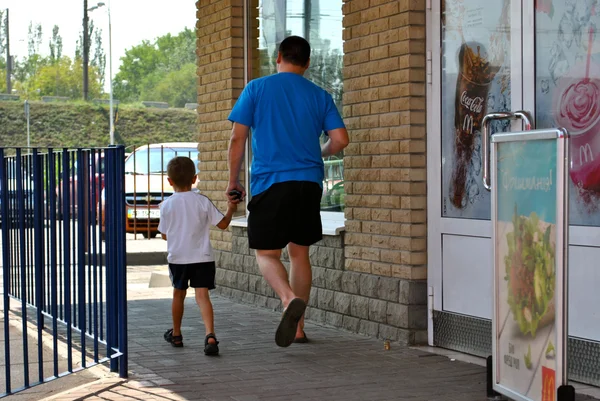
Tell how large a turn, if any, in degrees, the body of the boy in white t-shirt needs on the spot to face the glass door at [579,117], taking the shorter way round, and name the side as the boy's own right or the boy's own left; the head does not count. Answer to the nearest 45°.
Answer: approximately 135° to the boy's own right

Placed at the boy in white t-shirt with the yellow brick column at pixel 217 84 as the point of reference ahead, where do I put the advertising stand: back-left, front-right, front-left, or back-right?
back-right

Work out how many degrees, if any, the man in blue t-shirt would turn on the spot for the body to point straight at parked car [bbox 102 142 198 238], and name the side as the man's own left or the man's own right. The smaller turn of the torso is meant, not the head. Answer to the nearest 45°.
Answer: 0° — they already face it

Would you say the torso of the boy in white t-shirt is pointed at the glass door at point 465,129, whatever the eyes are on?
no

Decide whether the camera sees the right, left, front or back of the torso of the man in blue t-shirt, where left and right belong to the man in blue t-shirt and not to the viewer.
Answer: back

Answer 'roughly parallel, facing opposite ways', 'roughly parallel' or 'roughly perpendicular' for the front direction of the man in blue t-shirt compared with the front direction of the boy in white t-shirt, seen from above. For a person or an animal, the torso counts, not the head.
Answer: roughly parallel

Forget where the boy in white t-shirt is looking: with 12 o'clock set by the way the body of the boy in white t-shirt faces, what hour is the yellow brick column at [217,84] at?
The yellow brick column is roughly at 12 o'clock from the boy in white t-shirt.

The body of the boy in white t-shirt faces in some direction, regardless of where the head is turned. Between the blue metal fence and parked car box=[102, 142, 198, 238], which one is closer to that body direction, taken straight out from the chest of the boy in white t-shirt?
the parked car

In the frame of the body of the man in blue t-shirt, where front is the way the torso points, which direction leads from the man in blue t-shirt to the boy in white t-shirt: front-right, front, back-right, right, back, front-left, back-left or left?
left

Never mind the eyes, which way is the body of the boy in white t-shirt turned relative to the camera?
away from the camera

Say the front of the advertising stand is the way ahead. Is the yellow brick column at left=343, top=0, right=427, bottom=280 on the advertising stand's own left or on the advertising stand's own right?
on the advertising stand's own right

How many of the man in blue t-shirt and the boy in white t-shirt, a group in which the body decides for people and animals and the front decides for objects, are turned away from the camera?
2

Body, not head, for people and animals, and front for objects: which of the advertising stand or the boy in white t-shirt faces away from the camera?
the boy in white t-shirt

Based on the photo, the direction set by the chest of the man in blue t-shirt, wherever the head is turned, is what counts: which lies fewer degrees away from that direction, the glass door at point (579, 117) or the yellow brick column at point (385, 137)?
the yellow brick column

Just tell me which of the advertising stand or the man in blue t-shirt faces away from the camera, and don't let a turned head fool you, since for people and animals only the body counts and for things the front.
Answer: the man in blue t-shirt

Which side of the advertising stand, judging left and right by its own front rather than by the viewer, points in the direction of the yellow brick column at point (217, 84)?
right

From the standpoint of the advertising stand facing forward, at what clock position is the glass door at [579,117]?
The glass door is roughly at 5 o'clock from the advertising stand.

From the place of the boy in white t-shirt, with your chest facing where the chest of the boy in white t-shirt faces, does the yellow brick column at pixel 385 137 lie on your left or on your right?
on your right

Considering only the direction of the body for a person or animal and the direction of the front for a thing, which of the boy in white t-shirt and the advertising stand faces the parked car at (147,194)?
the boy in white t-shirt

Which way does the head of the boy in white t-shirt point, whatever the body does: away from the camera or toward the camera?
away from the camera

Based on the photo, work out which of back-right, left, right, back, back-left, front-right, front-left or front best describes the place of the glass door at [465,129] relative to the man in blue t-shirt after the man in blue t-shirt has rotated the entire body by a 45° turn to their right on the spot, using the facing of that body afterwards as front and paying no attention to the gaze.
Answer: front-right
